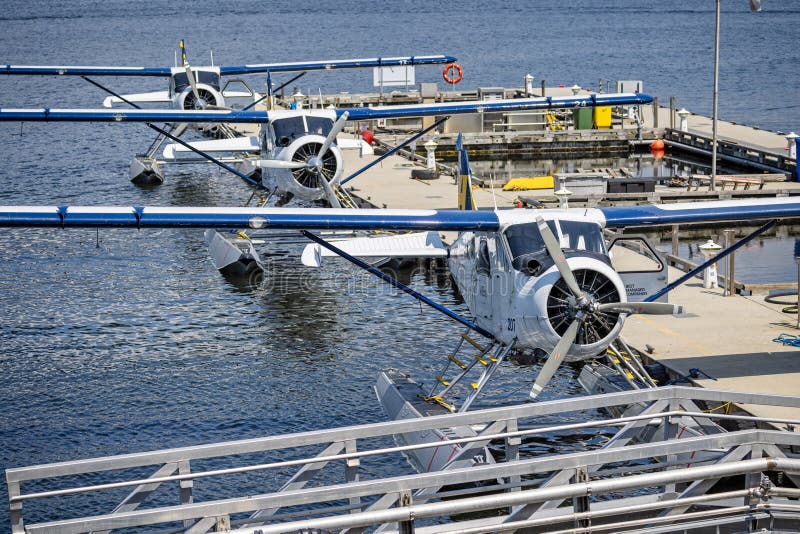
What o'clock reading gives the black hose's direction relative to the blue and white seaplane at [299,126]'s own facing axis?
The black hose is roughly at 10 o'clock from the blue and white seaplane.

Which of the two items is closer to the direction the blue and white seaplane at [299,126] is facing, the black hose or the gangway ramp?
the gangway ramp

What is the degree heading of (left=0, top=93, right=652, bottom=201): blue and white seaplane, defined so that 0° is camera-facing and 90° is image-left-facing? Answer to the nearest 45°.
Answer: approximately 0°

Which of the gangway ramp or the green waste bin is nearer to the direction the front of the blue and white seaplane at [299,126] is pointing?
the gangway ramp

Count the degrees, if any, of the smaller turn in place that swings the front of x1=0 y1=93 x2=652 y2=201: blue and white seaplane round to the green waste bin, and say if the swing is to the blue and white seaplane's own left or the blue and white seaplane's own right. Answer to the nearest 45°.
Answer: approximately 135° to the blue and white seaplane's own left

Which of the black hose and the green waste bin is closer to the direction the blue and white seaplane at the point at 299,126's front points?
the black hose

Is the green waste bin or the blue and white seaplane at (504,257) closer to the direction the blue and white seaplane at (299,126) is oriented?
the blue and white seaplane

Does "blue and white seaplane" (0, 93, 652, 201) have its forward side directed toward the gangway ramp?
yes
